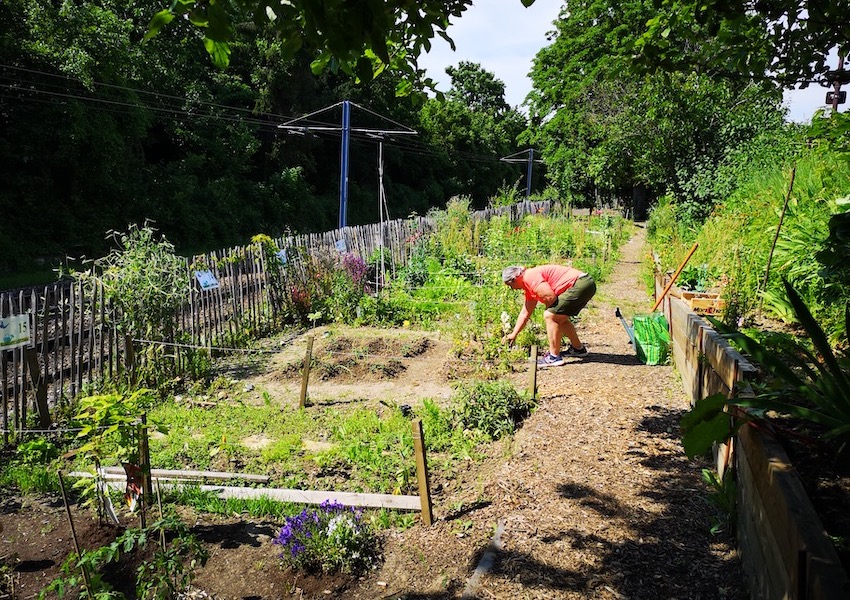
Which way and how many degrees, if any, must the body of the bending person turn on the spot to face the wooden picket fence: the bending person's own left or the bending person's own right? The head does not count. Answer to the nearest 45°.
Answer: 0° — they already face it

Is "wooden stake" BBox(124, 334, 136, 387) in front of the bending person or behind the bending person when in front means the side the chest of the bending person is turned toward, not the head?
in front

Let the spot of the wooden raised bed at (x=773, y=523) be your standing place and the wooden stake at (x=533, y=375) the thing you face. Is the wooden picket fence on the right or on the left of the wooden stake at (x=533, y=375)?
left

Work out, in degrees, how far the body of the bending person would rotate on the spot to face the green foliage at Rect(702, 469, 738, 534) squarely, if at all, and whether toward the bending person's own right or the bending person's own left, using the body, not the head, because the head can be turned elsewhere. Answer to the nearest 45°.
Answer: approximately 90° to the bending person's own left

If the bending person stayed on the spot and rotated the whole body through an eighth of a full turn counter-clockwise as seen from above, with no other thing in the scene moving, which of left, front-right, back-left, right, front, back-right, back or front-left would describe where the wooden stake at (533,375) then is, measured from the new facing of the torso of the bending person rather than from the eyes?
front-left

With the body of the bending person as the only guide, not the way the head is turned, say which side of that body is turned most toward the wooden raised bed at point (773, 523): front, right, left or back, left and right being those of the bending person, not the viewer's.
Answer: left

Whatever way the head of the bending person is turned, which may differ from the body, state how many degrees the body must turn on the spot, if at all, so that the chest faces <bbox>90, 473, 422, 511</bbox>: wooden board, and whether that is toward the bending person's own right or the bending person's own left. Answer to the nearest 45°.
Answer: approximately 45° to the bending person's own left

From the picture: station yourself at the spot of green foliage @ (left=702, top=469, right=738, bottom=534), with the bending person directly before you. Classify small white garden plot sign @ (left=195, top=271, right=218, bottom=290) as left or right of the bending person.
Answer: left

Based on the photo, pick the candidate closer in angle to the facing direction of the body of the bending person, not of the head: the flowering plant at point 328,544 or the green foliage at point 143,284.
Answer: the green foliage

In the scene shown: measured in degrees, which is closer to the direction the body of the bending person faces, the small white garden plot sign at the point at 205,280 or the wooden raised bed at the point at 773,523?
the small white garden plot sign

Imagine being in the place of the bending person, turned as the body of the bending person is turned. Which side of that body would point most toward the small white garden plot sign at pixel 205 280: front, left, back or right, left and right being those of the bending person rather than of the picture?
front

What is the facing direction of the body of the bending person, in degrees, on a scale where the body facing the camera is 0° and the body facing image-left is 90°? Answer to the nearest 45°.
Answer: approximately 90°

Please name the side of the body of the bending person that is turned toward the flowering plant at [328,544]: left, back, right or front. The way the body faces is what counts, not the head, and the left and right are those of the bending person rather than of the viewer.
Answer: left
